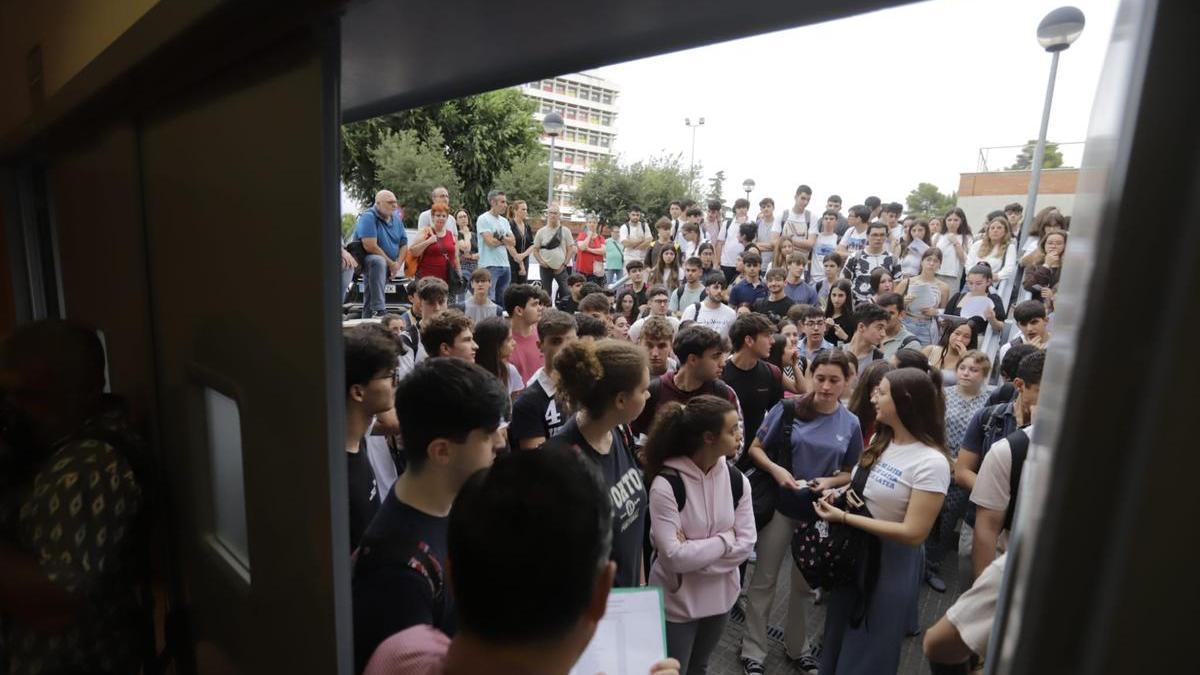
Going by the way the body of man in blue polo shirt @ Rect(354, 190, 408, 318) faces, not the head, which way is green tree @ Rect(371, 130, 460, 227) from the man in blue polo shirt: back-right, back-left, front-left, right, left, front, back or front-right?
back-left

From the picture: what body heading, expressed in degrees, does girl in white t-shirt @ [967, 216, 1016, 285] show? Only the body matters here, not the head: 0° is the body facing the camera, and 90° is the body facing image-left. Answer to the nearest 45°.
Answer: approximately 0°

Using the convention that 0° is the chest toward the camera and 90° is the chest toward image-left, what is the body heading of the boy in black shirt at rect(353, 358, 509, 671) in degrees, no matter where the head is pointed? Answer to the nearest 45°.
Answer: approximately 270°

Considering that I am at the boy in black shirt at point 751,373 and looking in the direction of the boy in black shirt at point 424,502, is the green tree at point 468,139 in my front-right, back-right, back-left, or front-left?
back-right

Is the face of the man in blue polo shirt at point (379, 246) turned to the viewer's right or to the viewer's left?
to the viewer's right

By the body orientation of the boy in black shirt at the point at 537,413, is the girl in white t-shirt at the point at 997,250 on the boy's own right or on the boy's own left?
on the boy's own left

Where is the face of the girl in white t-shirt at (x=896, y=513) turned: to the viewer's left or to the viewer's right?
to the viewer's left

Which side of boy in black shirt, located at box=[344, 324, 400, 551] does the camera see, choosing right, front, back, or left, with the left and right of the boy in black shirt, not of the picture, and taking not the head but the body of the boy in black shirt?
right
